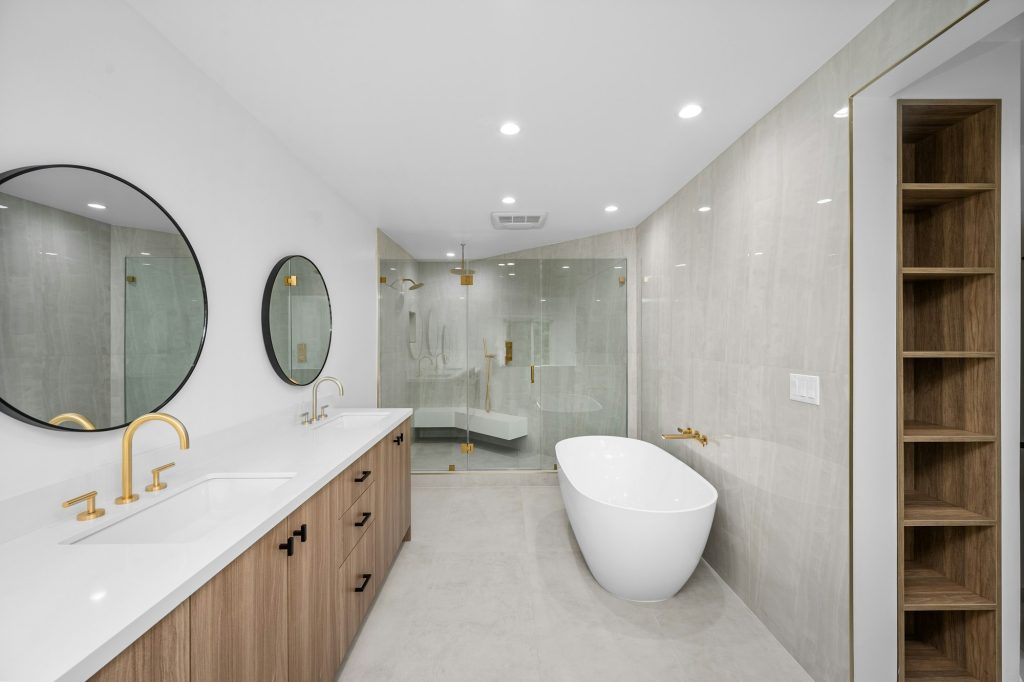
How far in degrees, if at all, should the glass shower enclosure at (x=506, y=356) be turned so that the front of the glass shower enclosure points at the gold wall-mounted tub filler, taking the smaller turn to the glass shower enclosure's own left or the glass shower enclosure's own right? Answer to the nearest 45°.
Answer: approximately 45° to the glass shower enclosure's own left

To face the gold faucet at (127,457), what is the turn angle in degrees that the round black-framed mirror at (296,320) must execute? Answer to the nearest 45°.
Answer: approximately 90° to its right

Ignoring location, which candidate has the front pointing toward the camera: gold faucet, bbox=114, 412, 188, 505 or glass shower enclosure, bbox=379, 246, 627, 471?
the glass shower enclosure

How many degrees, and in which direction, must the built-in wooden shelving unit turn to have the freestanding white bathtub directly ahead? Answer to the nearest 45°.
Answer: approximately 90° to its right

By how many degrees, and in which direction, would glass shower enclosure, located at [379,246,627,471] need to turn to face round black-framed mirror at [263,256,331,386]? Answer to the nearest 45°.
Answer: approximately 45° to its right

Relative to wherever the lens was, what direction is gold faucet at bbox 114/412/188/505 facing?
facing to the right of the viewer

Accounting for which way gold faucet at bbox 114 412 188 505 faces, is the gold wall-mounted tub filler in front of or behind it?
in front

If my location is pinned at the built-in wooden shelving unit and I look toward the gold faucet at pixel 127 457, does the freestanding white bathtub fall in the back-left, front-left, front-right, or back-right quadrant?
front-right

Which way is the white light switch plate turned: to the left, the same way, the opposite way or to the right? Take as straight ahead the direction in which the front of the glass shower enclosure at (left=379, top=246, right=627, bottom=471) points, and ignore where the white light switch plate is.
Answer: to the right

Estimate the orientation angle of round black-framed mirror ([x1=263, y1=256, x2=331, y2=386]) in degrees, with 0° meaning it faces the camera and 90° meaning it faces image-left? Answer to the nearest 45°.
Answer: approximately 315°

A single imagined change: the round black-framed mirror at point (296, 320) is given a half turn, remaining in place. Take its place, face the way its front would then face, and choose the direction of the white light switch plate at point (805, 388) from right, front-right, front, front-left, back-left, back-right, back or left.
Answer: back

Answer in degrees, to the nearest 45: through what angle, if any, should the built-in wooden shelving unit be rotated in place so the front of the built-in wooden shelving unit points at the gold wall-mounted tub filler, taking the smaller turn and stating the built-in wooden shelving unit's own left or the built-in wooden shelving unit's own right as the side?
approximately 90° to the built-in wooden shelving unit's own right

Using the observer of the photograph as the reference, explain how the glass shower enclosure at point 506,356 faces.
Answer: facing the viewer
